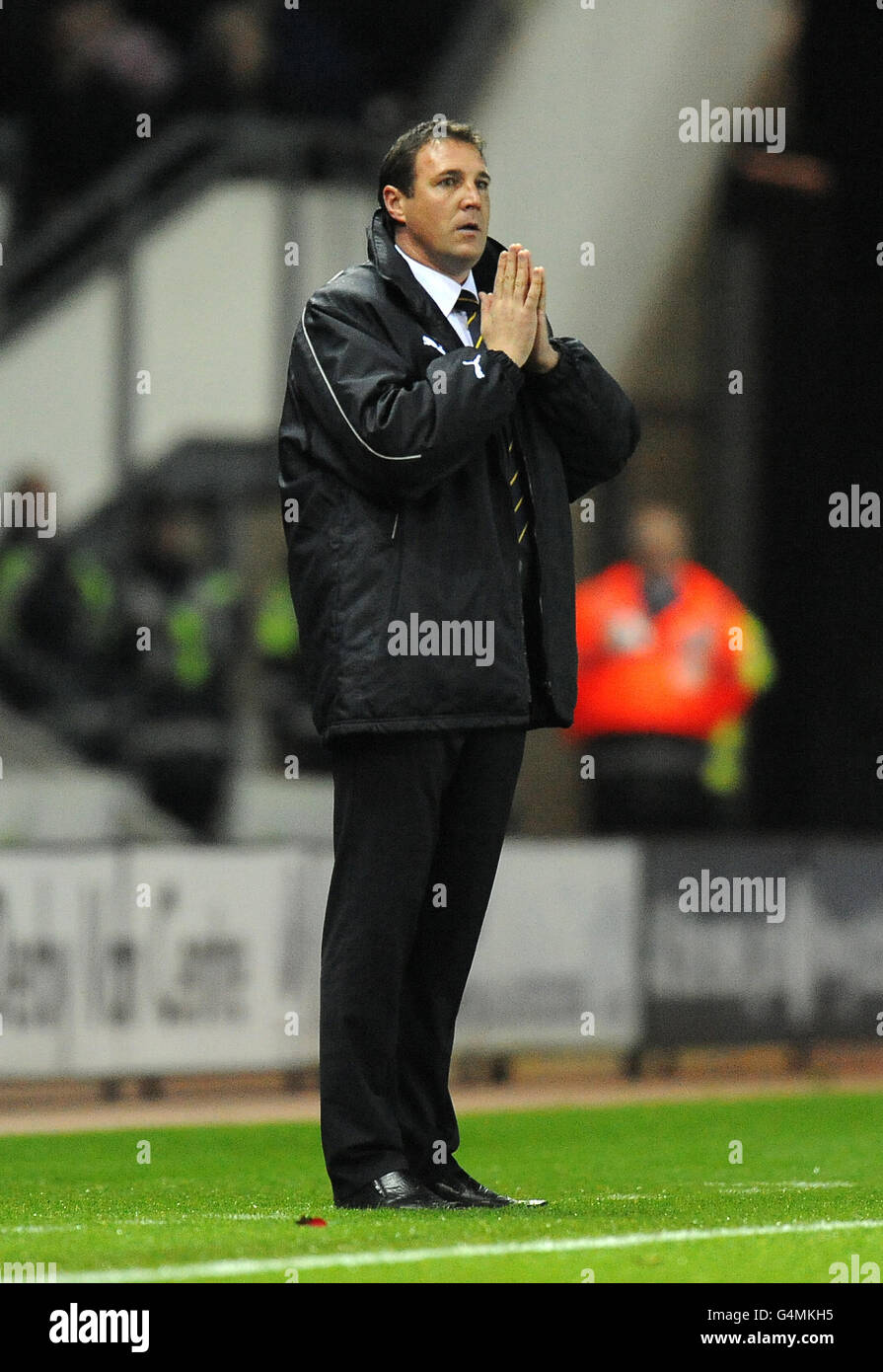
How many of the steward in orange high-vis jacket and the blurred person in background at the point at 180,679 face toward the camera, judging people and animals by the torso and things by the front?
2

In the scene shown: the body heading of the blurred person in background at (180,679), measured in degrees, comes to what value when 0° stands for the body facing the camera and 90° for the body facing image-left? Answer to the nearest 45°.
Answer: approximately 0°

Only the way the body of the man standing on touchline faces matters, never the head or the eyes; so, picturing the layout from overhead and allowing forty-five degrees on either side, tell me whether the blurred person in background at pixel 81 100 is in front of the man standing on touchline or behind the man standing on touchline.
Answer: behind

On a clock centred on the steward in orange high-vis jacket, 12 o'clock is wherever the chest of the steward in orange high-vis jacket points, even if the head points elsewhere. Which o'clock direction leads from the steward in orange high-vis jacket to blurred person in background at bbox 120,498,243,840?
The blurred person in background is roughly at 3 o'clock from the steward in orange high-vis jacket.

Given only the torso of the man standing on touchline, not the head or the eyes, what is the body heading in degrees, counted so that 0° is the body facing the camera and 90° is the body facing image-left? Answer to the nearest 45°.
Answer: approximately 315°

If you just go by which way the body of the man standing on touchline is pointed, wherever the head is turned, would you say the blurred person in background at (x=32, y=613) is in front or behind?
behind

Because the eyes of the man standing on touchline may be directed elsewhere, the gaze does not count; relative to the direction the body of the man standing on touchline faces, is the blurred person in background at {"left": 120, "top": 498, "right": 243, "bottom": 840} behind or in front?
behind
